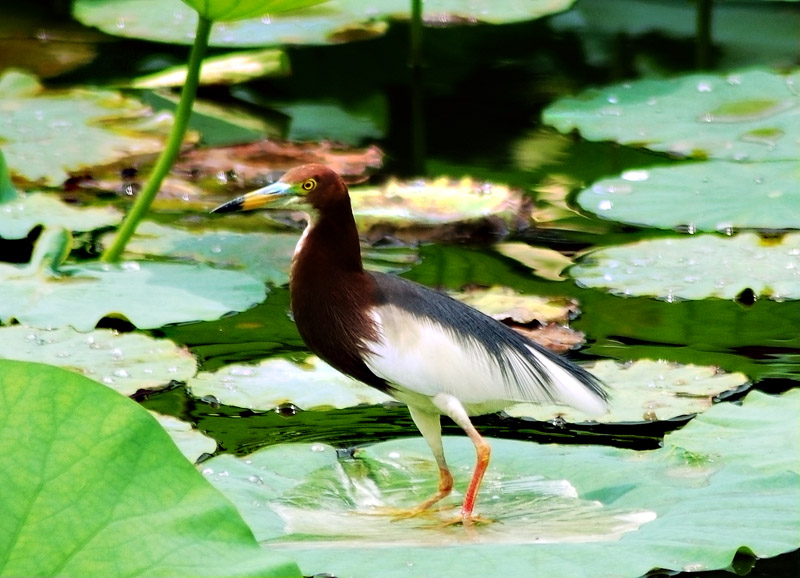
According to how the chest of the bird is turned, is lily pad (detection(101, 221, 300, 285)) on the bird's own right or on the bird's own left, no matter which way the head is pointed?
on the bird's own right

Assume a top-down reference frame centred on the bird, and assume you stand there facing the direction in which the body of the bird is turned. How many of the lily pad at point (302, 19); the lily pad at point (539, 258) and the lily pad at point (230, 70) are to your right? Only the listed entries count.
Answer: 3

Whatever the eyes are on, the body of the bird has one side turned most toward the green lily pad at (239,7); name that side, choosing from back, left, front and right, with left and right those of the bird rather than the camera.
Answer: right

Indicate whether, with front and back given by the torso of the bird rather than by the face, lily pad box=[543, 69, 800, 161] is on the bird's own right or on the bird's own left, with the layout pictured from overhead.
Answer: on the bird's own right

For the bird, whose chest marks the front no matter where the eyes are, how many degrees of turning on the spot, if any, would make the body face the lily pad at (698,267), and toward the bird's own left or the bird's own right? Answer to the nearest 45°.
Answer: approximately 135° to the bird's own right

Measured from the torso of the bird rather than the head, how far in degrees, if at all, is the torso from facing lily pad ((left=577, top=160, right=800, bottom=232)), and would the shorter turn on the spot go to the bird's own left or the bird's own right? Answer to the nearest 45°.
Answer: approximately 135° to the bird's own right

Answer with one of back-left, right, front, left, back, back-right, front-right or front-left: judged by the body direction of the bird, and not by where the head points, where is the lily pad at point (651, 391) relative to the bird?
back-right

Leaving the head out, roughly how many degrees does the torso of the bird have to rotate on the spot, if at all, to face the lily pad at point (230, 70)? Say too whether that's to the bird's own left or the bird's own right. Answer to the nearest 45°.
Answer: approximately 90° to the bird's own right

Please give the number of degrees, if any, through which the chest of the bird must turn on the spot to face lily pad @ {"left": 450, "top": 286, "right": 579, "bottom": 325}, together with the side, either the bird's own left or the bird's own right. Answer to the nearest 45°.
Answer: approximately 90° to the bird's own right

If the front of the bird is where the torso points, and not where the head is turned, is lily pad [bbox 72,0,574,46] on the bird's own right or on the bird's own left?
on the bird's own right

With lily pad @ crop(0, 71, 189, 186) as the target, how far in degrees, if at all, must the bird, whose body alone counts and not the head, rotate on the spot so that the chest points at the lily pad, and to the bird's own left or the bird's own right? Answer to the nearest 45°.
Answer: approximately 45° to the bird's own right

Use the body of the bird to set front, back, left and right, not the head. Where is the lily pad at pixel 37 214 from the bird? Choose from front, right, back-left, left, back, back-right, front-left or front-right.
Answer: front-right

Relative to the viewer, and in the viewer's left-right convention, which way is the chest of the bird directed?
facing to the left of the viewer
